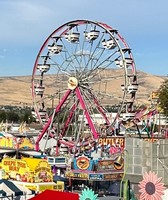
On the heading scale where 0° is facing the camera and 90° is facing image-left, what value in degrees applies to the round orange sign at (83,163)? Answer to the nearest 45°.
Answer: approximately 0°

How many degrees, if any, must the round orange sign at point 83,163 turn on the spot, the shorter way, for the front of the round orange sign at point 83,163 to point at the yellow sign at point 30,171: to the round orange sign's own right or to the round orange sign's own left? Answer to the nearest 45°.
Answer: approximately 45° to the round orange sign's own right

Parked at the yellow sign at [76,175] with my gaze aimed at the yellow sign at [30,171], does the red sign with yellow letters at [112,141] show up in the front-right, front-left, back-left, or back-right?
back-right

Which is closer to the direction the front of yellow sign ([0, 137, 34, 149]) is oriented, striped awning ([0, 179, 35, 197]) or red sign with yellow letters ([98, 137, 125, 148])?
the striped awning

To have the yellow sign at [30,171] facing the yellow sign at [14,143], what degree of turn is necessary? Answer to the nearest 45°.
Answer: approximately 180°

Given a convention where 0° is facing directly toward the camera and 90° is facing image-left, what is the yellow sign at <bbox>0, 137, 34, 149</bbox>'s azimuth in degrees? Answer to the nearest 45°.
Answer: approximately 0°
